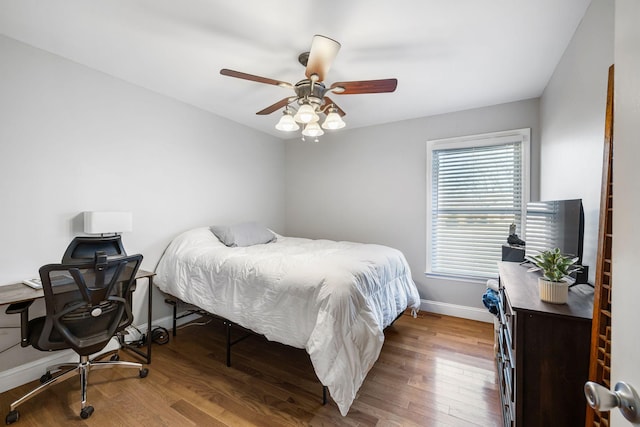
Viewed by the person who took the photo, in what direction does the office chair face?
facing away from the viewer and to the left of the viewer

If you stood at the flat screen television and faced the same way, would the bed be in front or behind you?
in front

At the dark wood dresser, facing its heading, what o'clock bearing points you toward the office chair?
The office chair is roughly at 11 o'clock from the dark wood dresser.

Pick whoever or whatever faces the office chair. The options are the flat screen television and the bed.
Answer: the flat screen television

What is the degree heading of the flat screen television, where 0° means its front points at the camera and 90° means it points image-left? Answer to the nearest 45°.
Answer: approximately 45°

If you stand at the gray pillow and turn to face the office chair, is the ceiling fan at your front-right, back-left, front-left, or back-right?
front-left

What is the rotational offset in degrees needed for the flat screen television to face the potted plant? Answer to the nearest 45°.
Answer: approximately 45° to its left

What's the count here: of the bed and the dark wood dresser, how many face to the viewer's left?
1

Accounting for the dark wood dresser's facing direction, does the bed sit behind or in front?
in front

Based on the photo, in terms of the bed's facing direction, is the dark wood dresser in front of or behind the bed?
in front

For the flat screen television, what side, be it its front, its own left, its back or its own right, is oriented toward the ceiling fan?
front

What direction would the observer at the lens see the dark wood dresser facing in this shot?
facing to the left of the viewer

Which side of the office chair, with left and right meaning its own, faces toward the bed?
right
